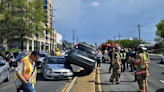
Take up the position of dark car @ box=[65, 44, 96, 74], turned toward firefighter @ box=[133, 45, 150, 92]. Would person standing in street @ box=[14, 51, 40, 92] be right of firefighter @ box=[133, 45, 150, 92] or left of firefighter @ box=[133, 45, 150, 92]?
right

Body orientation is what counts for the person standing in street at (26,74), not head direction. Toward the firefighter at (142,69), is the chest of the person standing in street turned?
no
